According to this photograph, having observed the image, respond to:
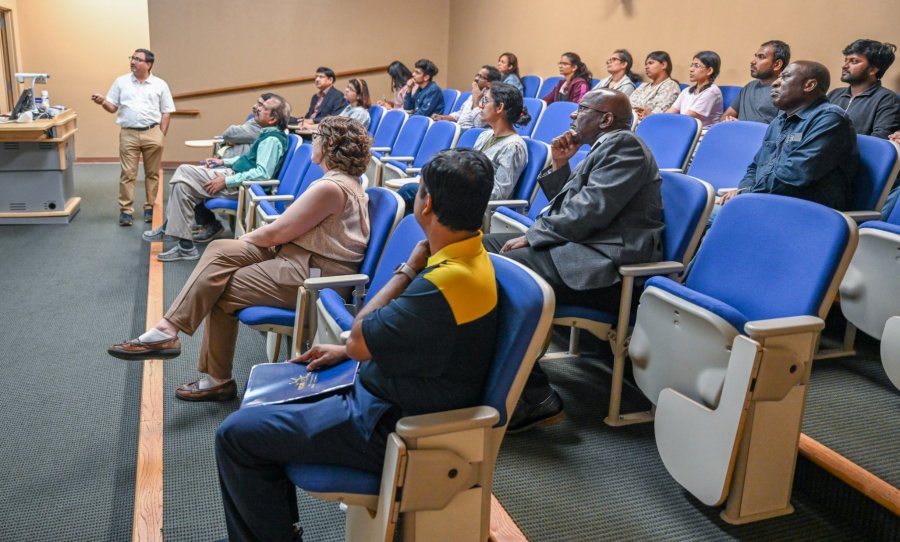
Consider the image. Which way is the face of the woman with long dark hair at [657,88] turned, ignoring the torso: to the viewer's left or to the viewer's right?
to the viewer's left

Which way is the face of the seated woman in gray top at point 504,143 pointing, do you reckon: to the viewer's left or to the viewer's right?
to the viewer's left

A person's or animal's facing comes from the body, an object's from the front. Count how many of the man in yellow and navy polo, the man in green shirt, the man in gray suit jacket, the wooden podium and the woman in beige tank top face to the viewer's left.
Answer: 4

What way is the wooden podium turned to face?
to the viewer's right

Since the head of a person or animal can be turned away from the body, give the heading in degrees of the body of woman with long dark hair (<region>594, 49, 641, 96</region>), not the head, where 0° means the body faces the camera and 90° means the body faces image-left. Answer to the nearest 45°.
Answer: approximately 45°

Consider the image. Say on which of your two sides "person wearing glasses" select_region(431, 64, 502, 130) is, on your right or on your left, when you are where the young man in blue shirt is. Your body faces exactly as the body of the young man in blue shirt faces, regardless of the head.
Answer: on your left

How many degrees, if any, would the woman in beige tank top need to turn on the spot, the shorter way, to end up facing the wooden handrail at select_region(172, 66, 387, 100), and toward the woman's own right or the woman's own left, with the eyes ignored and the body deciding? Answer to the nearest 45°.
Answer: approximately 90° to the woman's own right

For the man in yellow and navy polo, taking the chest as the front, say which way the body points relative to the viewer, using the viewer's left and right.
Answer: facing to the left of the viewer

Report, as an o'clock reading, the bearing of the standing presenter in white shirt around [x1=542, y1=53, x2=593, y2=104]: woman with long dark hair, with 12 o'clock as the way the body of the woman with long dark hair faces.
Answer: The standing presenter in white shirt is roughly at 1 o'clock from the woman with long dark hair.

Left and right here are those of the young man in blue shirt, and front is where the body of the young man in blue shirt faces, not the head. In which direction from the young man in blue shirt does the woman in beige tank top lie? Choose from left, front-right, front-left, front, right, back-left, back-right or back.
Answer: front-left

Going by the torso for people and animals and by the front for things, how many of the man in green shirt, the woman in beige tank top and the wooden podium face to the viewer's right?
1
